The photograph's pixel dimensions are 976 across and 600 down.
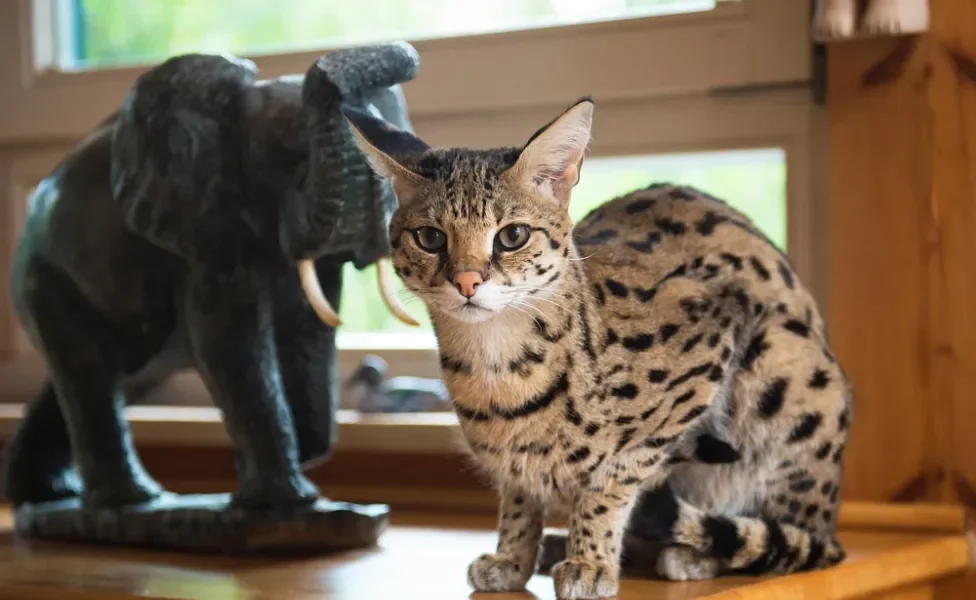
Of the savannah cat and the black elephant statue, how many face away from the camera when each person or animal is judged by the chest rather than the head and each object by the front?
0

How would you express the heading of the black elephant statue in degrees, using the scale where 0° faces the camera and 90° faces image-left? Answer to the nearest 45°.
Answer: approximately 315°

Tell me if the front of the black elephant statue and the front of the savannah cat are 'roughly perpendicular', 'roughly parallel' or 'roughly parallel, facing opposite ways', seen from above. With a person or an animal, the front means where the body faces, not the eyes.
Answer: roughly perpendicular
